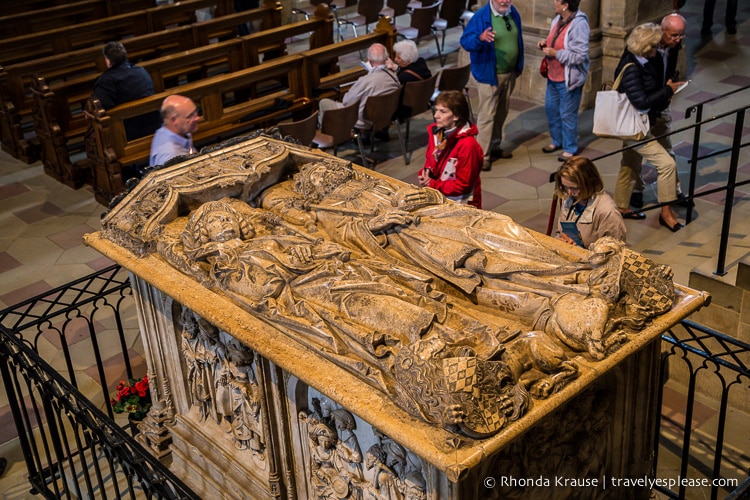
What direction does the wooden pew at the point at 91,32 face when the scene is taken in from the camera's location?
facing away from the viewer and to the left of the viewer

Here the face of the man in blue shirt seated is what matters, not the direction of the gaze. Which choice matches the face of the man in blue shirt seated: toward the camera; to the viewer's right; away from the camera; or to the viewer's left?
to the viewer's right

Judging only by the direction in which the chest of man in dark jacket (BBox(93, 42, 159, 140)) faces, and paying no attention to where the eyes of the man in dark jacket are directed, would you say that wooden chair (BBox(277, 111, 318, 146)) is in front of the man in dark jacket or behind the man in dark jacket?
behind

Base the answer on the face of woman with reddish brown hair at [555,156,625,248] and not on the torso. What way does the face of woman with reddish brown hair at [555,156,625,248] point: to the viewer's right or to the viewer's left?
to the viewer's left

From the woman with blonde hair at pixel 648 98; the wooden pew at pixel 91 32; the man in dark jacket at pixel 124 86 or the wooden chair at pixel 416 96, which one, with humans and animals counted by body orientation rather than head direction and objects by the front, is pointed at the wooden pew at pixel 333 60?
the wooden chair

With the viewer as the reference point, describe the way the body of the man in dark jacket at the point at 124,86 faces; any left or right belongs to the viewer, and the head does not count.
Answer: facing away from the viewer and to the left of the viewer

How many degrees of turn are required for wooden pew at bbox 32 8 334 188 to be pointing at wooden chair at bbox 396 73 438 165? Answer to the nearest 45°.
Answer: approximately 135° to its right

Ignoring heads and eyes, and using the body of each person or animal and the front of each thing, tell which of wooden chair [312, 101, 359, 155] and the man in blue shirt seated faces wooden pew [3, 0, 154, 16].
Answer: the wooden chair

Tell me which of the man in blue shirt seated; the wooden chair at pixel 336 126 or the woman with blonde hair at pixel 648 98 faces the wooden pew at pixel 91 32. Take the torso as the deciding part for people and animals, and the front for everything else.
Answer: the wooden chair
